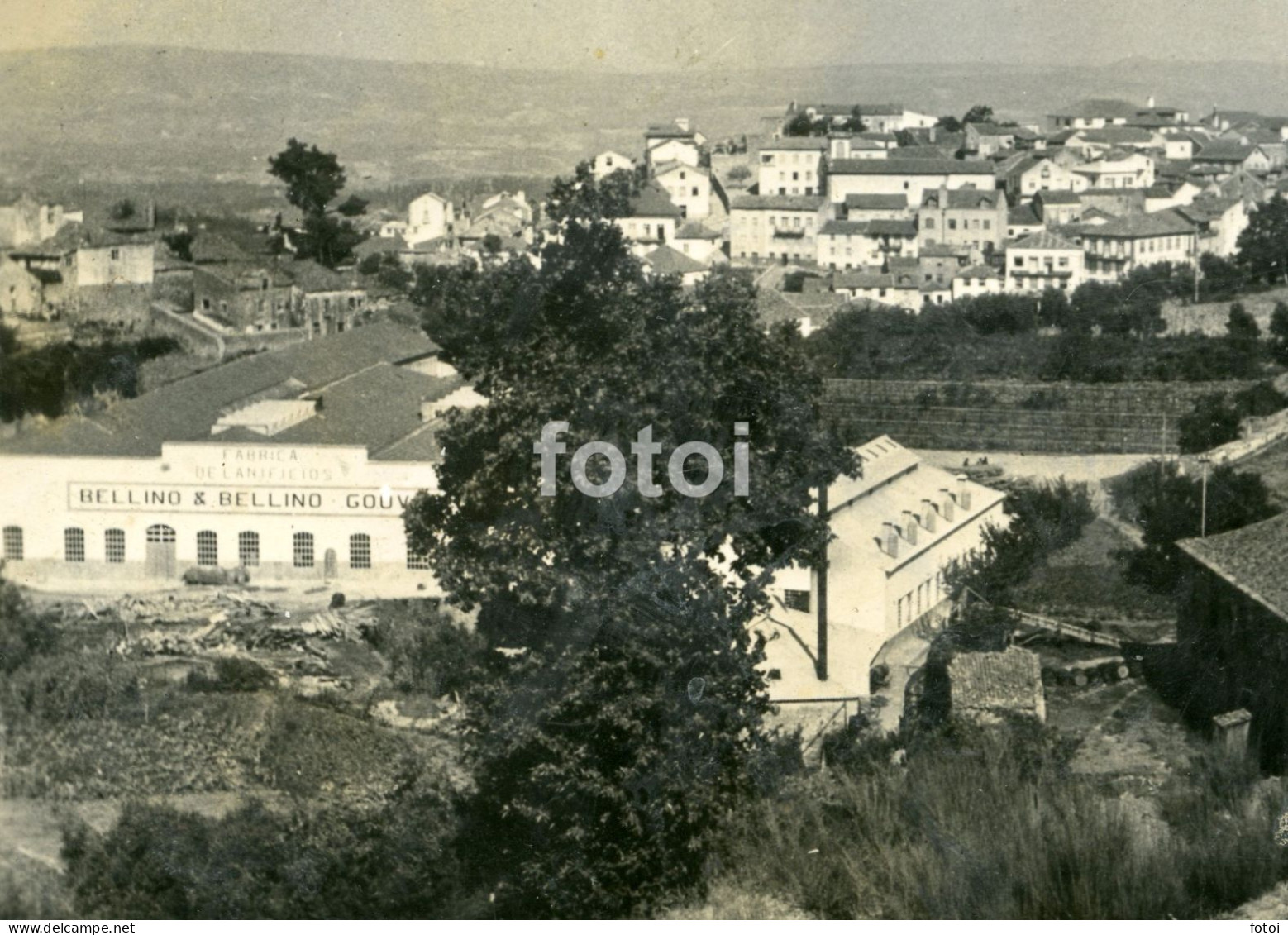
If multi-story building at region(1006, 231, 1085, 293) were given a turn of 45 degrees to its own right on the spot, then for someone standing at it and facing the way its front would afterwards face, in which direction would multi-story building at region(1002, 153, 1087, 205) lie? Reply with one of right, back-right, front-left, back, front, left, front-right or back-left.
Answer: back-right

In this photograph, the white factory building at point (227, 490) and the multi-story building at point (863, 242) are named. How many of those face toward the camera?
2

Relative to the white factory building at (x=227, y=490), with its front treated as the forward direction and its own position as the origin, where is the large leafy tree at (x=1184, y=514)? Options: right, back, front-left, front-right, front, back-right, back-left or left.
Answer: left

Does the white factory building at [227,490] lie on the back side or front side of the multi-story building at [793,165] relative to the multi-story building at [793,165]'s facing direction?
on the front side

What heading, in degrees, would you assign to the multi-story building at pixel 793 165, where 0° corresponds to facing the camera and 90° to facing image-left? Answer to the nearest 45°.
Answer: approximately 0°

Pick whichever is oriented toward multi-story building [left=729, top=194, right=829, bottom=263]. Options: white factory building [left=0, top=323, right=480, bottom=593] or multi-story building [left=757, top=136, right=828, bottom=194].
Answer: multi-story building [left=757, top=136, right=828, bottom=194]

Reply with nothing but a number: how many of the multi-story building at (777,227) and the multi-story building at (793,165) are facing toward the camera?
2
